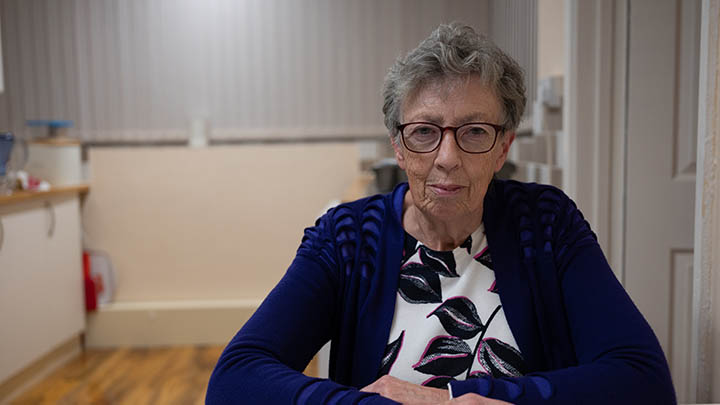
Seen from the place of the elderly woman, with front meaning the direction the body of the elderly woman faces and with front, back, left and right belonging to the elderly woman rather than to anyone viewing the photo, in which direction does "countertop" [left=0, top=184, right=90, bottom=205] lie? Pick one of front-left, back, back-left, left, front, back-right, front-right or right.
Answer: back-right

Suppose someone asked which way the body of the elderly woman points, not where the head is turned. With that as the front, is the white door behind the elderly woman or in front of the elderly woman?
behind

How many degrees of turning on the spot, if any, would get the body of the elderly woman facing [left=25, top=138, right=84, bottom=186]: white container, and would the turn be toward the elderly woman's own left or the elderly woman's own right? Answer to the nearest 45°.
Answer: approximately 135° to the elderly woman's own right

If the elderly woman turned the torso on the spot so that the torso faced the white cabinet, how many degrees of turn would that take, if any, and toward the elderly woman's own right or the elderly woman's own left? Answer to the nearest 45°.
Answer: approximately 135° to the elderly woman's own right

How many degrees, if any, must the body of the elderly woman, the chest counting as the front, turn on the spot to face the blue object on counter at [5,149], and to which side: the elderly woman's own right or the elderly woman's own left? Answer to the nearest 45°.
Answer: approximately 135° to the elderly woman's own right

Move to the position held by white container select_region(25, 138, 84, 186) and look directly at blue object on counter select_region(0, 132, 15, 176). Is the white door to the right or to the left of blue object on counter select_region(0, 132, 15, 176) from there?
left

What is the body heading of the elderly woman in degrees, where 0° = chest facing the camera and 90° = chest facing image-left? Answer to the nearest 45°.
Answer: approximately 0°
